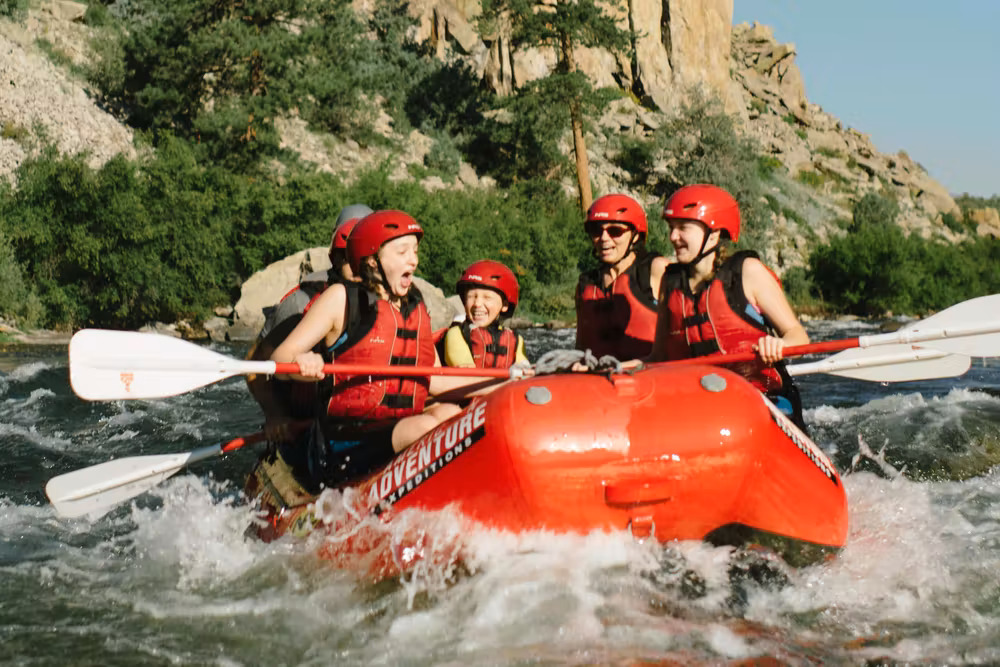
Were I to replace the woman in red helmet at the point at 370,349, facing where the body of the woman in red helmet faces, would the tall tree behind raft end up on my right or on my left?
on my left

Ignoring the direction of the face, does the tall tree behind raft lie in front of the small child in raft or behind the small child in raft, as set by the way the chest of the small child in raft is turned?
behind

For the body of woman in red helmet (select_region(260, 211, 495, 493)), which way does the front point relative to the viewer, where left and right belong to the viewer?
facing the viewer and to the right of the viewer

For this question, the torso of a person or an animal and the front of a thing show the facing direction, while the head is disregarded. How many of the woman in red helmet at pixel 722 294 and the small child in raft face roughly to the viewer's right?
0

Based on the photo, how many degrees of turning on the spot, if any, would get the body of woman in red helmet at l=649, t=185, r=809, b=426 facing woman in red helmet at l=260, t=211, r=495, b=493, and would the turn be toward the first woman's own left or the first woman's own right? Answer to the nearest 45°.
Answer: approximately 45° to the first woman's own right

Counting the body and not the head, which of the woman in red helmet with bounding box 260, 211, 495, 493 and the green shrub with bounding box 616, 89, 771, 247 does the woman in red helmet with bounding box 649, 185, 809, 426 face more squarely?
the woman in red helmet

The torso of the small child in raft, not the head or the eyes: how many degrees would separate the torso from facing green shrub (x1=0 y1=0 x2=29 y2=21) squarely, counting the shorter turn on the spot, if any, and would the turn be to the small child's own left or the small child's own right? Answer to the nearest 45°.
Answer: approximately 135° to the small child's own right

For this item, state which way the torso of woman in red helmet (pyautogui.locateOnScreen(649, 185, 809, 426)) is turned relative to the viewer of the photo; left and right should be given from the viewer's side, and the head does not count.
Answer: facing the viewer and to the left of the viewer

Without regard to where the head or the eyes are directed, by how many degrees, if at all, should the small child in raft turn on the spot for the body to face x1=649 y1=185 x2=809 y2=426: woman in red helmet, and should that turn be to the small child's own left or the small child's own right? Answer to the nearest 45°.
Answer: approximately 45° to the small child's own left

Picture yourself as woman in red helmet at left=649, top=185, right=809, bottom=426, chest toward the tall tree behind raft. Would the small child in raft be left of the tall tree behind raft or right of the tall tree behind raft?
left

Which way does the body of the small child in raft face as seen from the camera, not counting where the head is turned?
toward the camera

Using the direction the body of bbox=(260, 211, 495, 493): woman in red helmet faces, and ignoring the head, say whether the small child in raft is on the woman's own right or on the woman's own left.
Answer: on the woman's own left

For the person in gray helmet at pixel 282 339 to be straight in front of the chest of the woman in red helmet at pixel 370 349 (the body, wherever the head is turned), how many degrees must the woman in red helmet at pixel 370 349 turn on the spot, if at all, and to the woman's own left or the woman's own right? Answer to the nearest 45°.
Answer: approximately 180°

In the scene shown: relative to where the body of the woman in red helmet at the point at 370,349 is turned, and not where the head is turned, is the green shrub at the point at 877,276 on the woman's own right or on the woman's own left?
on the woman's own left

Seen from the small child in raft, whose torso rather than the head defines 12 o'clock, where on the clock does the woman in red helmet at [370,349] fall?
The woman in red helmet is roughly at 1 o'clock from the small child in raft.

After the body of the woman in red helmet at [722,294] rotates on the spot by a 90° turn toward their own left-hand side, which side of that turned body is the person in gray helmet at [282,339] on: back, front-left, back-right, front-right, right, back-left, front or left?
back-right

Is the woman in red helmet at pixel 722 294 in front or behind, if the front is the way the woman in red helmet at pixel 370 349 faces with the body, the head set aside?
in front
